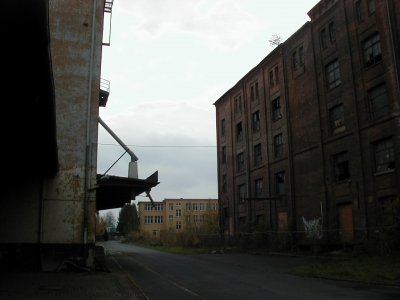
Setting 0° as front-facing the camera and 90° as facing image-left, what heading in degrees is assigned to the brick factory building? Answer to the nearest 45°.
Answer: approximately 45°

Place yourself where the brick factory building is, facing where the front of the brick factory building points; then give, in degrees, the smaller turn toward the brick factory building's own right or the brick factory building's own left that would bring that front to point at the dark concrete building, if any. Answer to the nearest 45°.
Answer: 0° — it already faces it
